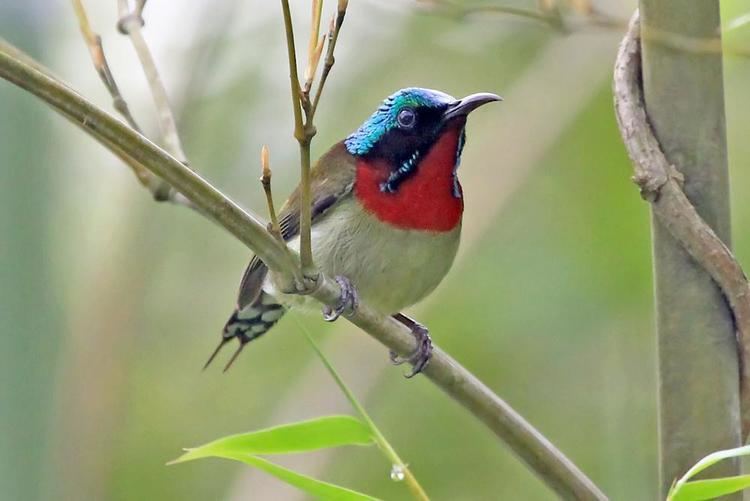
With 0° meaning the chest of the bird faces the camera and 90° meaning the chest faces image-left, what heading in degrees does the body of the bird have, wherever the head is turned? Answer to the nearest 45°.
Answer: approximately 315°

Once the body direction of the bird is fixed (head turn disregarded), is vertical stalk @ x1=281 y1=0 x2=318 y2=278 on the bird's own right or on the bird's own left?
on the bird's own right

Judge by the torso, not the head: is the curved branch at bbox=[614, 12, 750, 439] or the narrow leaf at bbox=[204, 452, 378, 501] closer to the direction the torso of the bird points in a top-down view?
the curved branch

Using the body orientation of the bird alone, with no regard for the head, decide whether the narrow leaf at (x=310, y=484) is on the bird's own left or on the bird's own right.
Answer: on the bird's own right
